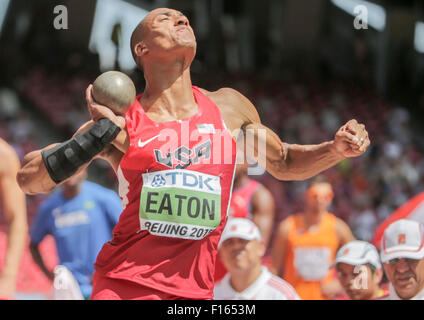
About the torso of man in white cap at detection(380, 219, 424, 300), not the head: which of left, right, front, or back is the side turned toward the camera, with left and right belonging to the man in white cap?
front

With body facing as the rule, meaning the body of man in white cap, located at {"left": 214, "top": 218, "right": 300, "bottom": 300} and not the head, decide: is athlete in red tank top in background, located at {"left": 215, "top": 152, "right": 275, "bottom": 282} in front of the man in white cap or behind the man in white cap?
behind

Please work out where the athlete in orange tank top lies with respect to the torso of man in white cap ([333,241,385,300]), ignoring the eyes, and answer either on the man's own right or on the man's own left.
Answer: on the man's own right

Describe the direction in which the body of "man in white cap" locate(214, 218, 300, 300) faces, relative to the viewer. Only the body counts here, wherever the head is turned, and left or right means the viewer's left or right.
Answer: facing the viewer and to the left of the viewer

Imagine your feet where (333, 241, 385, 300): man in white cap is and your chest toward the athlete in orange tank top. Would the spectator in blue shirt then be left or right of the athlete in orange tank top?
left

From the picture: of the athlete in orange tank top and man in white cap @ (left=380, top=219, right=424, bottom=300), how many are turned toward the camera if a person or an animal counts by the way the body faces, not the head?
2

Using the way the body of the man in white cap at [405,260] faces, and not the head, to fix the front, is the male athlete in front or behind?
in front

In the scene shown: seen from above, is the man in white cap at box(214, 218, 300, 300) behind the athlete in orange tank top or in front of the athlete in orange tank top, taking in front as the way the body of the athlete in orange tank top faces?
in front
